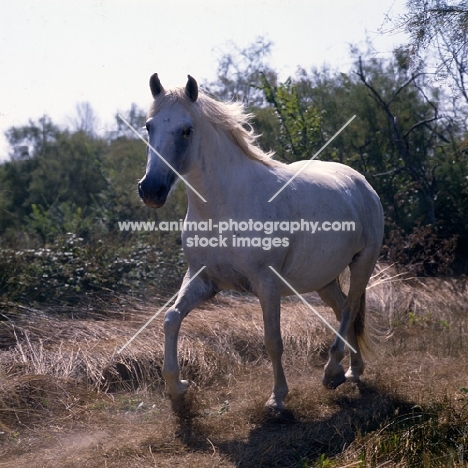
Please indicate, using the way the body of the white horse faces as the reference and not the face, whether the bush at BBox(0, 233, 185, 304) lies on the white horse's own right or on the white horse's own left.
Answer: on the white horse's own right

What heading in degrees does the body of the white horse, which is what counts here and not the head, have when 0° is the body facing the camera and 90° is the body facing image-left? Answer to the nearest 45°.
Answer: approximately 45°
